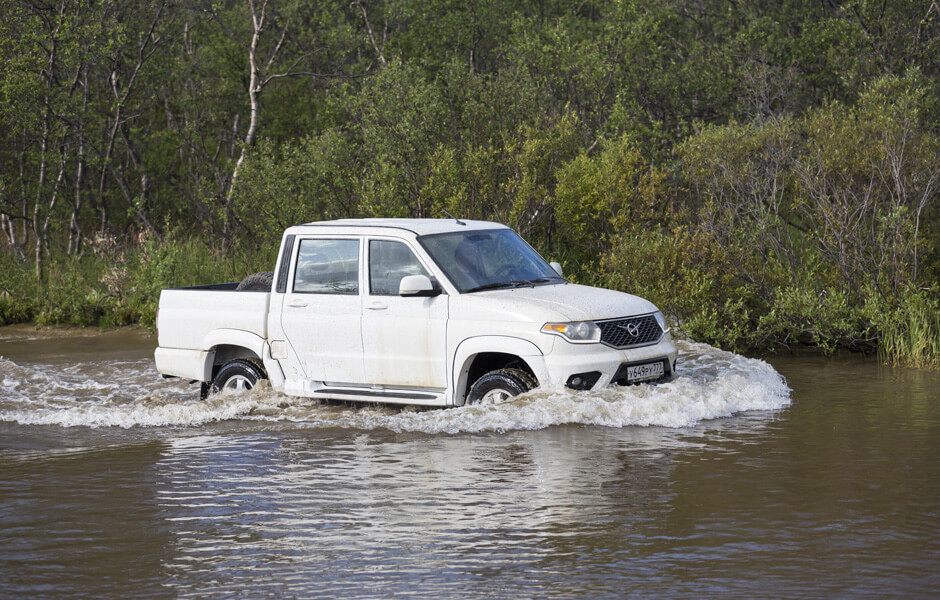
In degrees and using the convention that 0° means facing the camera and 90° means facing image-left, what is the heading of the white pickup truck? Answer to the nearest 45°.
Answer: approximately 315°
